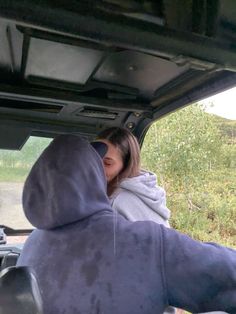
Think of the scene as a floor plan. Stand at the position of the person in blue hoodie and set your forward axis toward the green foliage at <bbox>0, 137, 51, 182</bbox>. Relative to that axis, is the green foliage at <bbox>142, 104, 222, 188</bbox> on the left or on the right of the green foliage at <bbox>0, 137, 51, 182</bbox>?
right

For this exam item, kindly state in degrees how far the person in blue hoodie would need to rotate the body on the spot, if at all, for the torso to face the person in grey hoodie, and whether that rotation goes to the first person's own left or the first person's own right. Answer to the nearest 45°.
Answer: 0° — they already face them

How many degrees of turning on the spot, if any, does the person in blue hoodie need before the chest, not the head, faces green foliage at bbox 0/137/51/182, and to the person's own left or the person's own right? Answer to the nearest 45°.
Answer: approximately 45° to the person's own left

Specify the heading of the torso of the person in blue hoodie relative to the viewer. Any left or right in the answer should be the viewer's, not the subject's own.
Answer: facing away from the viewer

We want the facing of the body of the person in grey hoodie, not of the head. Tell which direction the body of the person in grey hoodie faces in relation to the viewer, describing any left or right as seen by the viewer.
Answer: facing to the left of the viewer

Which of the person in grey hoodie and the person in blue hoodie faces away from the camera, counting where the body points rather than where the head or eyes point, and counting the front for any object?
the person in blue hoodie

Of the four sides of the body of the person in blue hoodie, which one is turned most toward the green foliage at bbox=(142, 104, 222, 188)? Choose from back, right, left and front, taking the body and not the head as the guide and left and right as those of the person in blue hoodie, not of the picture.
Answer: front

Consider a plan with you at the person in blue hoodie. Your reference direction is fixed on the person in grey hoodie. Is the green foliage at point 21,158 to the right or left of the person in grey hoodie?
left
